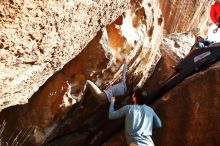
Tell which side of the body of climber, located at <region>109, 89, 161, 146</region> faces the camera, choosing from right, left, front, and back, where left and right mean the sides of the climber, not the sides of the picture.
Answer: back

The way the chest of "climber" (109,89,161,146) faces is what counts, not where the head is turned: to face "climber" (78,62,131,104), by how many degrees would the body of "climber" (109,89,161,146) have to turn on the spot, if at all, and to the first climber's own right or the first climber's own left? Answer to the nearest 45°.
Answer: approximately 45° to the first climber's own left
